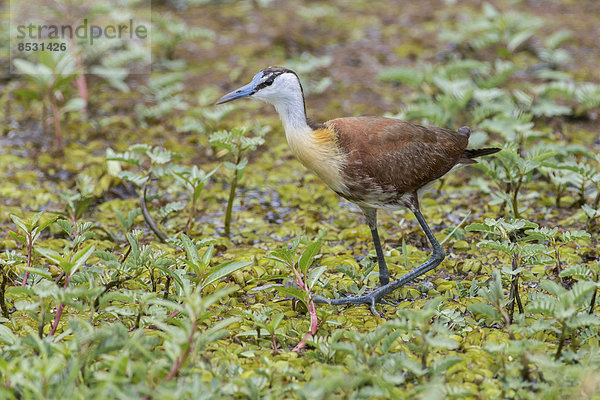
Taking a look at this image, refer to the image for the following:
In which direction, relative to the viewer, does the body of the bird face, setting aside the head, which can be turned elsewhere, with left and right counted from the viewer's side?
facing to the left of the viewer
